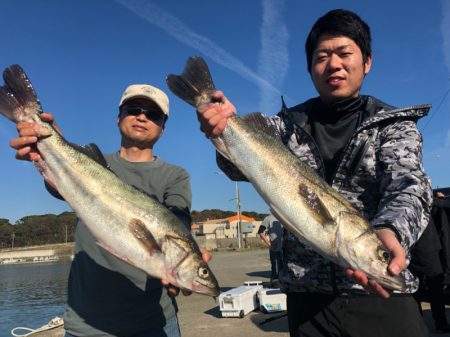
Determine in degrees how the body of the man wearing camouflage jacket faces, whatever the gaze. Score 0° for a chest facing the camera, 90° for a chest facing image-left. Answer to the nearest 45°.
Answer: approximately 0°

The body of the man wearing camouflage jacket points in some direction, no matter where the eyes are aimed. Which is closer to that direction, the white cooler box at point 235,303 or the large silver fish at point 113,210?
the large silver fish

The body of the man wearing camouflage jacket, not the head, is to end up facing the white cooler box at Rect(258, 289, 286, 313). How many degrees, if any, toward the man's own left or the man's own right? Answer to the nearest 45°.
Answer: approximately 180°

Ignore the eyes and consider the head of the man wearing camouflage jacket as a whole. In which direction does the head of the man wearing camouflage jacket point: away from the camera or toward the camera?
toward the camera

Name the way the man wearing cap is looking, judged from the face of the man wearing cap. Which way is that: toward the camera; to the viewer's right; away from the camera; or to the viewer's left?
toward the camera

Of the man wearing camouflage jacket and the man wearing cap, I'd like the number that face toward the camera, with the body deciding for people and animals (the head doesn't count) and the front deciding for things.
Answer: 2

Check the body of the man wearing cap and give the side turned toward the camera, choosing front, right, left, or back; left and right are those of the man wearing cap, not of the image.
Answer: front

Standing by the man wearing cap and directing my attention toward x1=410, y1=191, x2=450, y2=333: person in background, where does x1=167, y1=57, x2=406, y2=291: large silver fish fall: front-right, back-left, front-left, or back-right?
front-right

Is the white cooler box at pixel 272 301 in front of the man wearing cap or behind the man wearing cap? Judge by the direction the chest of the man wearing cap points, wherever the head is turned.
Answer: behind

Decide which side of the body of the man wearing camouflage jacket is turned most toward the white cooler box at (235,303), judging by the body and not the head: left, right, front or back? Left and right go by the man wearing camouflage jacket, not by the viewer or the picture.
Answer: back

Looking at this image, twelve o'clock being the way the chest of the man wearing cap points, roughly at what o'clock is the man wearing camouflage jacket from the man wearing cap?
The man wearing camouflage jacket is roughly at 10 o'clock from the man wearing cap.

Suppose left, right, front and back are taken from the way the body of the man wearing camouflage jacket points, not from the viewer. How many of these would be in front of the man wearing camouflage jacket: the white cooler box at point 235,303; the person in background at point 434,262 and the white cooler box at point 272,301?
0
